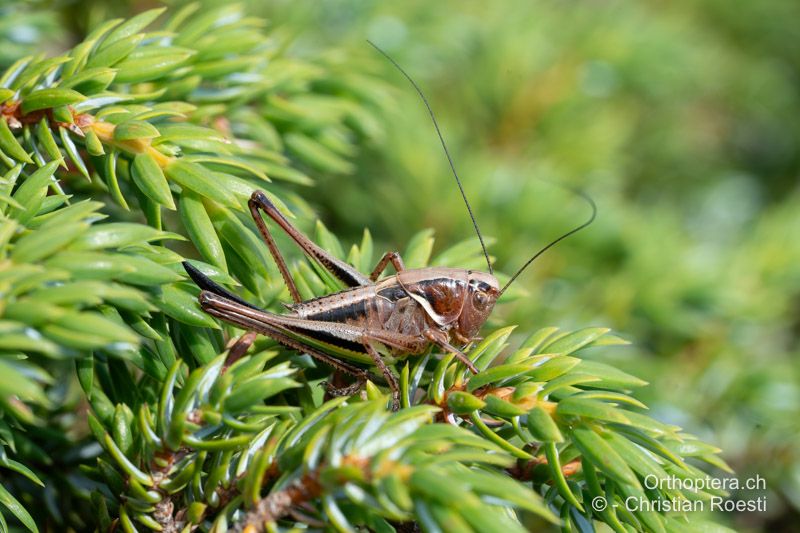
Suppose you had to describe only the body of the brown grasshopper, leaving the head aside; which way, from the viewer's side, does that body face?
to the viewer's right
